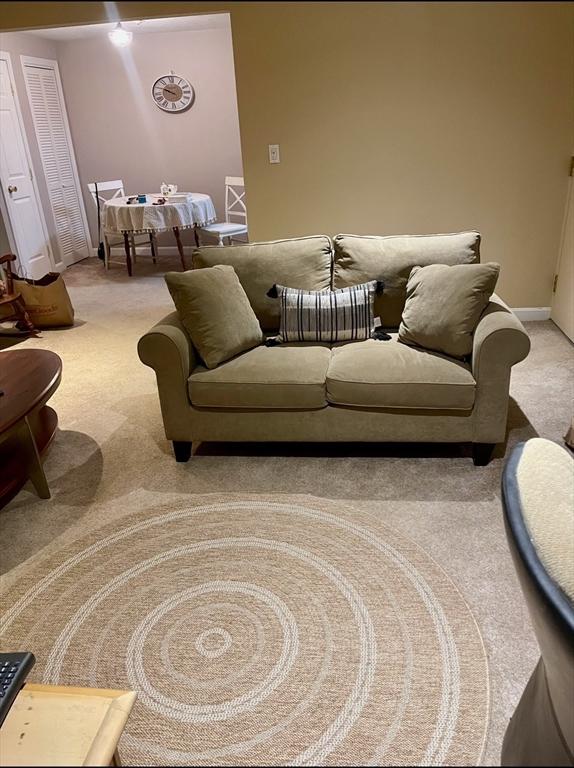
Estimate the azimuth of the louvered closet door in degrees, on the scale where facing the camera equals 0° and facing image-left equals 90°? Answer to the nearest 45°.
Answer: approximately 315°

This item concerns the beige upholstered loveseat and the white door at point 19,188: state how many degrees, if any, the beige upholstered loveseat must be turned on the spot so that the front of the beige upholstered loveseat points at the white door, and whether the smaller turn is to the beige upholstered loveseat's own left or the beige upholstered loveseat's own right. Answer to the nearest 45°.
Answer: approximately 135° to the beige upholstered loveseat's own right

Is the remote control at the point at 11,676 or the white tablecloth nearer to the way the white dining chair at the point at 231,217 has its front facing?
the white tablecloth

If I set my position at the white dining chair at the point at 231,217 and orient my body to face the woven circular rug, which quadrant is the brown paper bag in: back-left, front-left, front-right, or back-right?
front-right

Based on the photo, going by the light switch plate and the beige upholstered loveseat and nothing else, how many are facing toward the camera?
2

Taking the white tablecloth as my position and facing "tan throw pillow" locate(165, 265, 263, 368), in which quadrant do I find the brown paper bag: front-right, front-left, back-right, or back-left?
front-right

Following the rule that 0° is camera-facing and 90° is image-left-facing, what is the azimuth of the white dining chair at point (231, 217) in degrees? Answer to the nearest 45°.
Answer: approximately 45°

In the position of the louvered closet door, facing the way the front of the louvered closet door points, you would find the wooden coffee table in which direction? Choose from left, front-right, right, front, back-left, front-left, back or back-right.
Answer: front-right

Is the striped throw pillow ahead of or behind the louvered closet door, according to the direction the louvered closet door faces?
ahead

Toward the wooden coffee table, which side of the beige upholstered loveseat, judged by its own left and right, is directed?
right

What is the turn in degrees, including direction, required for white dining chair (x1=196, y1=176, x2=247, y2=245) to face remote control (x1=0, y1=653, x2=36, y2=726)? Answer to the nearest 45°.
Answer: approximately 45° to its left

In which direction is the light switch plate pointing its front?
toward the camera

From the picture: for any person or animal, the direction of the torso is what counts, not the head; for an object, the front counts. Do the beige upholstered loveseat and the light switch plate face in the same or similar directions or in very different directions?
same or similar directions

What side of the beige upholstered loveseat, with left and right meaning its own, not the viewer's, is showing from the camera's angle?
front

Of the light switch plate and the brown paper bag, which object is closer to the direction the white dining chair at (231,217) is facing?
the brown paper bag

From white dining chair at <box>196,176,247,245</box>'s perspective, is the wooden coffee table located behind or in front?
in front

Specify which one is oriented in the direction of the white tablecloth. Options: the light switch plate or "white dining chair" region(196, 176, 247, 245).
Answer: the white dining chair
